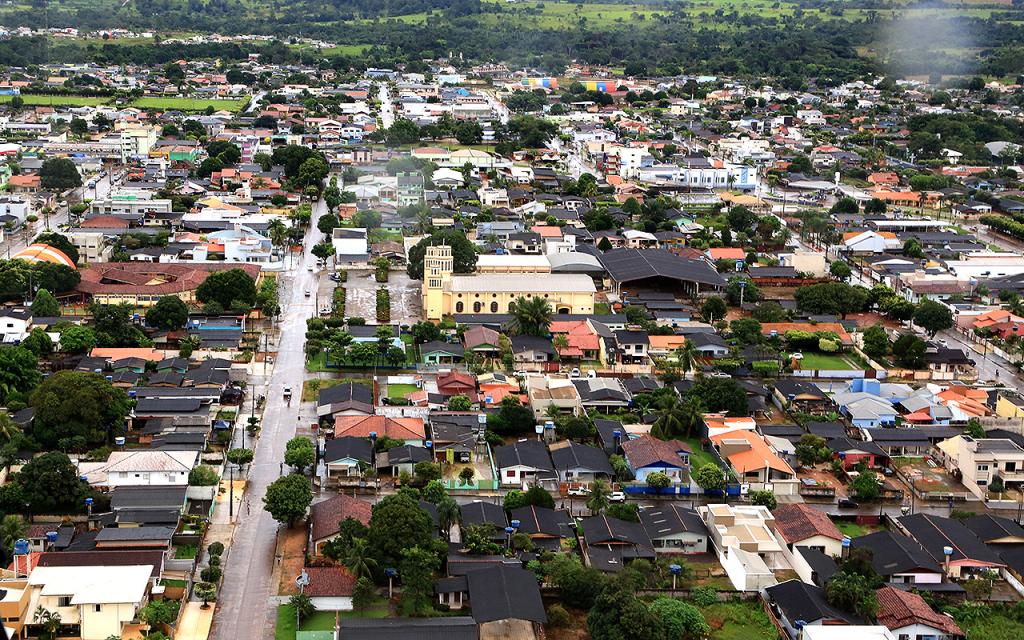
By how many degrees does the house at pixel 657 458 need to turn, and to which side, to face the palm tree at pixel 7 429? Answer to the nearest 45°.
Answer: approximately 90° to its right

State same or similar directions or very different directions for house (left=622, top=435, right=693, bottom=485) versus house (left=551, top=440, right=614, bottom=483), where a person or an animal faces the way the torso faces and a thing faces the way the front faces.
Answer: same or similar directions

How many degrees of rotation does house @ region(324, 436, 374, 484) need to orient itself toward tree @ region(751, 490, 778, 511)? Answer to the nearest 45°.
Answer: approximately 90° to its left

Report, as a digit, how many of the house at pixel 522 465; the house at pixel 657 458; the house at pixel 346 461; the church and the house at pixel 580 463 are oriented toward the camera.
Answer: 4

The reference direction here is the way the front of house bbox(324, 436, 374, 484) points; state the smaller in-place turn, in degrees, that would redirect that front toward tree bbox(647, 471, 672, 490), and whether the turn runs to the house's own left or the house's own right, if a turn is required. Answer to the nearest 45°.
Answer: approximately 90° to the house's own left

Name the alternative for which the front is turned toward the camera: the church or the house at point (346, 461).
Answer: the house

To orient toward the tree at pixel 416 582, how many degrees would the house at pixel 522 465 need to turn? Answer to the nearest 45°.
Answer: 0° — it already faces it

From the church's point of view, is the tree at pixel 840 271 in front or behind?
behind

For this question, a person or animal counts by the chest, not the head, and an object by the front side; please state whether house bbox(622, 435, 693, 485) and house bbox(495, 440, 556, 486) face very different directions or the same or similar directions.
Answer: same or similar directions

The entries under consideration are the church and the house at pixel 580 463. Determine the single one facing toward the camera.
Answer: the house

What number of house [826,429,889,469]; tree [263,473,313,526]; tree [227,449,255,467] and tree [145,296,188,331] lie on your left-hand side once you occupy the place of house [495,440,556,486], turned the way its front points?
1

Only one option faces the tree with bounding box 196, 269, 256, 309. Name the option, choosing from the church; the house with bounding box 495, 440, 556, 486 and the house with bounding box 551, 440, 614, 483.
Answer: the church

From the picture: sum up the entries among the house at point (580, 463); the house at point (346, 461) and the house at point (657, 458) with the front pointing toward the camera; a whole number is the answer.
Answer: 3

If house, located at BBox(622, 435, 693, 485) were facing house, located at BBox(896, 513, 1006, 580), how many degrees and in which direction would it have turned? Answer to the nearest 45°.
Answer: approximately 45° to its left

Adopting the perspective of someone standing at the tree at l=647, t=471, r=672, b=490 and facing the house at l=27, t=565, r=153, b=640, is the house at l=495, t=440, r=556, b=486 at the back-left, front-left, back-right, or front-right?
front-right

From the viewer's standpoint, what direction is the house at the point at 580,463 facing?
toward the camera

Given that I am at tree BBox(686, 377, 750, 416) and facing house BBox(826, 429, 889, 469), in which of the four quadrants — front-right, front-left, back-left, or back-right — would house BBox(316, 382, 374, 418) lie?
back-right

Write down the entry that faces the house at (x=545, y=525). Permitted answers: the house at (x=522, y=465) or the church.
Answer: the house at (x=522, y=465)

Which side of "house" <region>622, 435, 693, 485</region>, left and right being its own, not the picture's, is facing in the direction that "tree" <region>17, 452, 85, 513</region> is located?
right
